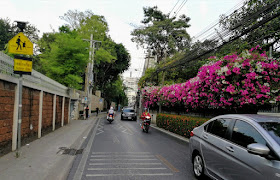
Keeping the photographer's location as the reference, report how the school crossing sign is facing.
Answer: facing the viewer

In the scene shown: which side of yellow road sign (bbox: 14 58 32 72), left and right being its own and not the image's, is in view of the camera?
front

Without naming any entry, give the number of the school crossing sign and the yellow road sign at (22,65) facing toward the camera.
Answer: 2

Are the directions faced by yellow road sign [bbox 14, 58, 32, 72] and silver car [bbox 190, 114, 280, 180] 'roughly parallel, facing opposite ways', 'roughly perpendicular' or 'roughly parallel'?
roughly parallel

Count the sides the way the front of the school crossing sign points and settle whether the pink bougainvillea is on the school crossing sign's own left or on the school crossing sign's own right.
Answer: on the school crossing sign's own left

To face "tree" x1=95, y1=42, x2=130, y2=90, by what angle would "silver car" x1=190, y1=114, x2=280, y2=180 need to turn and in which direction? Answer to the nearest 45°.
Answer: approximately 180°

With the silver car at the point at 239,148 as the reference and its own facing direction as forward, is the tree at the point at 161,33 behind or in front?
behind

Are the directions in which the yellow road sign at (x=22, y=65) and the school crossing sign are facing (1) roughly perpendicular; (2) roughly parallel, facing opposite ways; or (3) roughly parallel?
roughly parallel

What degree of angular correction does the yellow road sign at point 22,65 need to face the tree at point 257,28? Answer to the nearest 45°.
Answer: approximately 90° to its left

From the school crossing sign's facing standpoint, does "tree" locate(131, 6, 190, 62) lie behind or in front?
behind

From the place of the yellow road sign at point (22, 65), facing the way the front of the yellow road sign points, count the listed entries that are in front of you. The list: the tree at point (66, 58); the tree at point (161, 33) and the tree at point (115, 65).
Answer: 0

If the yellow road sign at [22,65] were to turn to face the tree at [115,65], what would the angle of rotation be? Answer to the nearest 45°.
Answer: approximately 135° to its left

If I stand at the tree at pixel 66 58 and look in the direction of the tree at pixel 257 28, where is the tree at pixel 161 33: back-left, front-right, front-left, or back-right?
front-left

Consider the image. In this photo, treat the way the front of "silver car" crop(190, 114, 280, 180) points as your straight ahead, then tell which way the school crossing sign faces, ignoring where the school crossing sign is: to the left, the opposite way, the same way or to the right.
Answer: the same way

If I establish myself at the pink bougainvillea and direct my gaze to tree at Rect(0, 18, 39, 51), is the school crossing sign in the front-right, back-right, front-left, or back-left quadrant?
front-left
